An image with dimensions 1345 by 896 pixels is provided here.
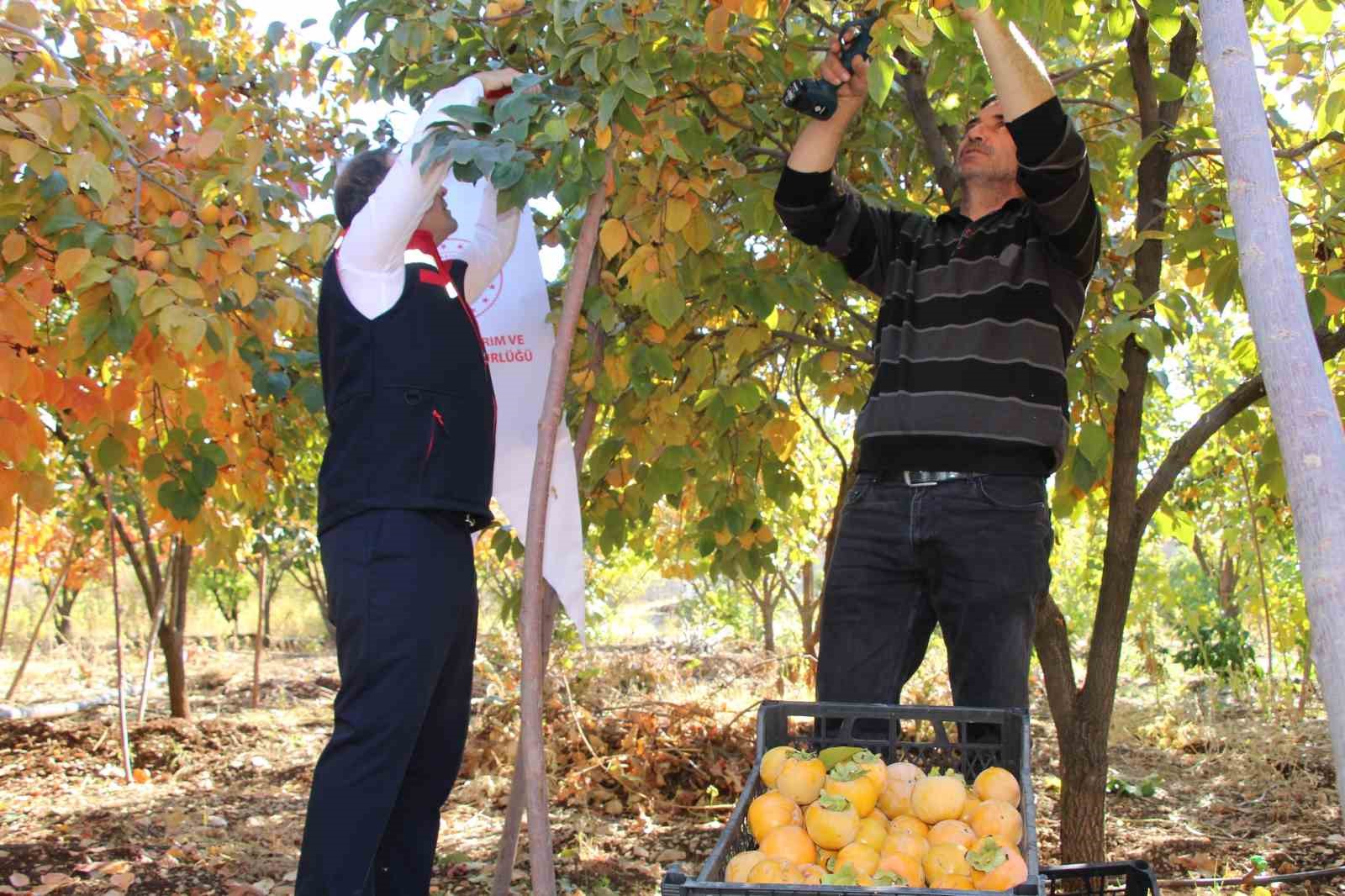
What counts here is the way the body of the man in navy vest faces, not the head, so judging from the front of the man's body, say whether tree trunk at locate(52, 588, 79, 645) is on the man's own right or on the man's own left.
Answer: on the man's own left

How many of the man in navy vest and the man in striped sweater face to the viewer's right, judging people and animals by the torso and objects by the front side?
1

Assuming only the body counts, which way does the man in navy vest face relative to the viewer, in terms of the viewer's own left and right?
facing to the right of the viewer

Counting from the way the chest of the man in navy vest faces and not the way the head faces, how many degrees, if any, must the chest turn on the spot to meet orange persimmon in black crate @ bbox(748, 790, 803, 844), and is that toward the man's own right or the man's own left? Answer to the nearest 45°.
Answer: approximately 45° to the man's own right

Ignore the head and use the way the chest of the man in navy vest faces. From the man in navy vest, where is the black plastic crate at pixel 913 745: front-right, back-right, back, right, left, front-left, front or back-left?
front-right

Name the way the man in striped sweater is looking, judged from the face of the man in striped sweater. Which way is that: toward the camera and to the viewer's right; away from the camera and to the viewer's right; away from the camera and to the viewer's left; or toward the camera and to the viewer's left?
toward the camera and to the viewer's left

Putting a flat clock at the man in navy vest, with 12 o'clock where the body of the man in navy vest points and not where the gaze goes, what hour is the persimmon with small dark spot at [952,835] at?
The persimmon with small dark spot is roughly at 2 o'clock from the man in navy vest.

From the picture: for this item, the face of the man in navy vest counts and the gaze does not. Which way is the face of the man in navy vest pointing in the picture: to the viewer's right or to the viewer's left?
to the viewer's right

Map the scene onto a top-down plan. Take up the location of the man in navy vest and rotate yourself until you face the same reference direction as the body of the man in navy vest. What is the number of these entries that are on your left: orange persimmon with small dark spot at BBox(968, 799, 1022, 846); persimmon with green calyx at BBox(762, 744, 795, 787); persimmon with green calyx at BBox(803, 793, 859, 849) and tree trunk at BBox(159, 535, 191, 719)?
1

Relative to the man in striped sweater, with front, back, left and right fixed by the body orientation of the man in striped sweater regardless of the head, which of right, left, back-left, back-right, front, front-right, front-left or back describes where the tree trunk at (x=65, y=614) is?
right

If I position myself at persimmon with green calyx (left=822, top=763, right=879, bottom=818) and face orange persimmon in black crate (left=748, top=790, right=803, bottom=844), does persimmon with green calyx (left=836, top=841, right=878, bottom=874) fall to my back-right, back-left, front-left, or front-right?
front-left

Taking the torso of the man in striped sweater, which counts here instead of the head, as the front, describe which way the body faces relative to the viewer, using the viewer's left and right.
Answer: facing the viewer and to the left of the viewer
